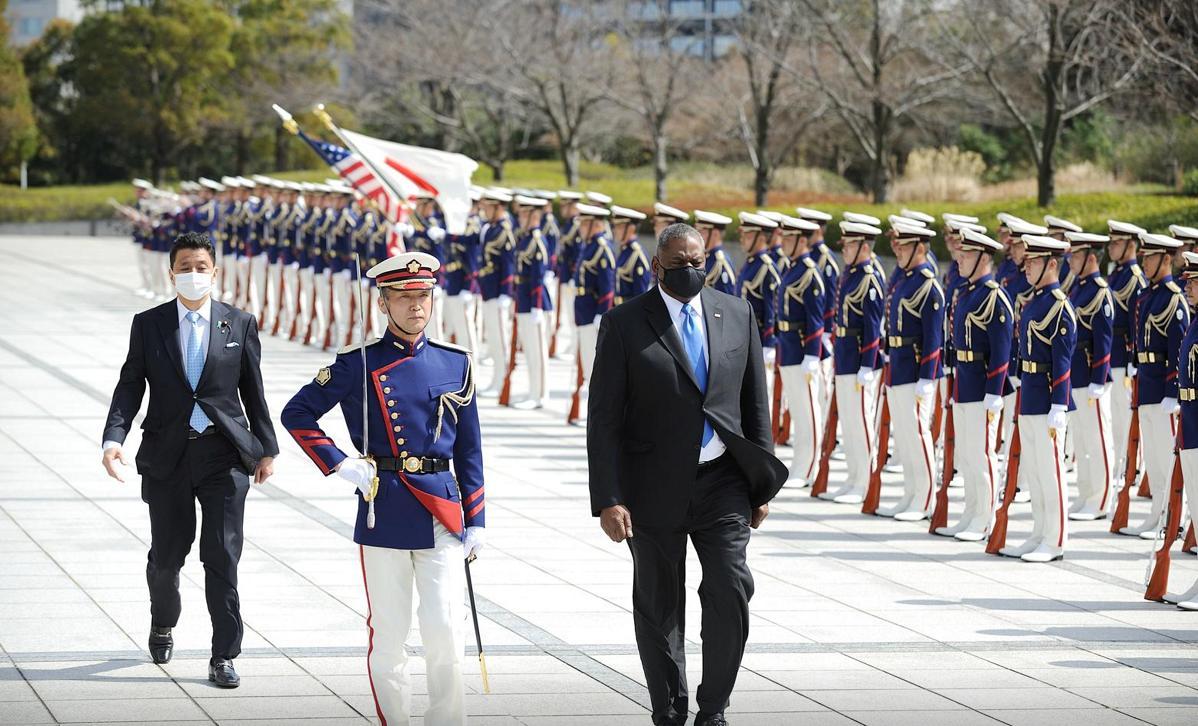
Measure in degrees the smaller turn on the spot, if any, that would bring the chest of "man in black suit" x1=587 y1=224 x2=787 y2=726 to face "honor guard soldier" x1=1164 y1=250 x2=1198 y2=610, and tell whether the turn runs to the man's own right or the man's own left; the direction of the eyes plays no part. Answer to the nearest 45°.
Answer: approximately 135° to the man's own left

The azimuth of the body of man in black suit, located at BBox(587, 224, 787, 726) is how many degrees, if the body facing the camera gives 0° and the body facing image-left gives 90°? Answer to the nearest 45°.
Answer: approximately 0°

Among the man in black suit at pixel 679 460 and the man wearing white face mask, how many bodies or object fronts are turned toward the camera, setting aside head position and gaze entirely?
2

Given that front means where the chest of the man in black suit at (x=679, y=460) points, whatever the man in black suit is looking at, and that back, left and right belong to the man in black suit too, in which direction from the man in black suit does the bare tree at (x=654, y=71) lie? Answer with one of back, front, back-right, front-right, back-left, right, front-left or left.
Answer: back

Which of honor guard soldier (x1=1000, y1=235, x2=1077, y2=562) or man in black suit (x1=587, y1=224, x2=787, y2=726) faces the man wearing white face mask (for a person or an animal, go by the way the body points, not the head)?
the honor guard soldier

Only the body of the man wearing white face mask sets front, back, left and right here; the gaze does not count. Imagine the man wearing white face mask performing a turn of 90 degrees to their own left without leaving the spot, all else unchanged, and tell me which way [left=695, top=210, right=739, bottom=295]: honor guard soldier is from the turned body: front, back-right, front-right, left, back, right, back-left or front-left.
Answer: front-left

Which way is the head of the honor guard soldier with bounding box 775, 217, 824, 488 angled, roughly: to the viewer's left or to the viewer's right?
to the viewer's left

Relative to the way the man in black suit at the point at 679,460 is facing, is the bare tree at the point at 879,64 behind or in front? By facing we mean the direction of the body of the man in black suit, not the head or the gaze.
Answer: behind

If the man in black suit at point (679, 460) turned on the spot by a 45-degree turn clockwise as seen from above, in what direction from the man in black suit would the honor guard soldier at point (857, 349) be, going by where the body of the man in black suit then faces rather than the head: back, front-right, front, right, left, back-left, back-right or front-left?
back-right

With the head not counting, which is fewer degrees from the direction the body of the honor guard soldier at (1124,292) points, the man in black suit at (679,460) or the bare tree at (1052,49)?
the man in black suit

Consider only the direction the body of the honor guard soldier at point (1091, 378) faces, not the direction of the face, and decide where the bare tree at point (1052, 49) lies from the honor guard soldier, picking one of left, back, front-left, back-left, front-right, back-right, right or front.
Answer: back-right
